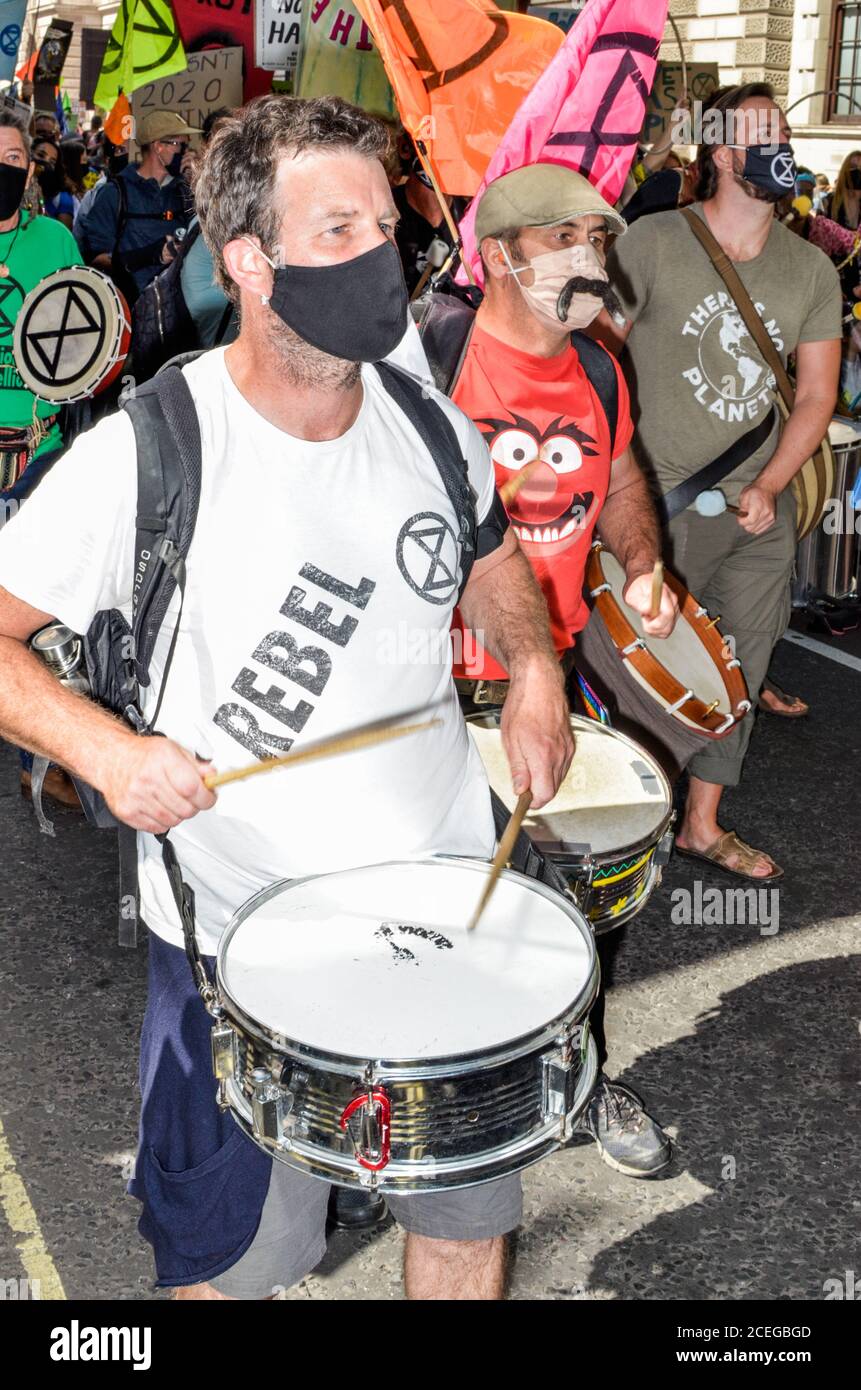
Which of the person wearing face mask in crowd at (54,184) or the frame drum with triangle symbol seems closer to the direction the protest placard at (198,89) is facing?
the frame drum with triangle symbol

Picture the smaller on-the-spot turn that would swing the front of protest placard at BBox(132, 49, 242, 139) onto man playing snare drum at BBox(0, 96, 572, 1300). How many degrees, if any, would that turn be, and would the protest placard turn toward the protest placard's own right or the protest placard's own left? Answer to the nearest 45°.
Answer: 0° — it already faces them

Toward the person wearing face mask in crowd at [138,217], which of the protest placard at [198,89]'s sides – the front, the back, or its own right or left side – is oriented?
front

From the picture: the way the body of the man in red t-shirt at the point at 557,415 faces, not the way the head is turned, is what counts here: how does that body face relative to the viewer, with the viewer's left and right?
facing the viewer and to the right of the viewer

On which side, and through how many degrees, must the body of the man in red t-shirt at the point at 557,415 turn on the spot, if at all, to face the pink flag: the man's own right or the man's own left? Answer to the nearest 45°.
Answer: approximately 135° to the man's own left

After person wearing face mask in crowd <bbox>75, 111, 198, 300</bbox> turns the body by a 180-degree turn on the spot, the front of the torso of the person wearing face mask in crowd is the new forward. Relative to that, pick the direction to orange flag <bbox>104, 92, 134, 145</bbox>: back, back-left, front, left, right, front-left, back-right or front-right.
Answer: front-right

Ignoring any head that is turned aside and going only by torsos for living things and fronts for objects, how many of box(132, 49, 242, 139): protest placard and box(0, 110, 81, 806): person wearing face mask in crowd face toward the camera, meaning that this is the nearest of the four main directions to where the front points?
2

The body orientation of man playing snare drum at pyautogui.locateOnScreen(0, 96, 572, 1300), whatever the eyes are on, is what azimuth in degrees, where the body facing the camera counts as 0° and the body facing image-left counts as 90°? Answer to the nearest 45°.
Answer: approximately 315°

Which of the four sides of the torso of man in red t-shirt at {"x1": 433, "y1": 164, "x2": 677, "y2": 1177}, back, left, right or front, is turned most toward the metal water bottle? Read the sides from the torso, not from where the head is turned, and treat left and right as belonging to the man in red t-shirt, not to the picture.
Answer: right

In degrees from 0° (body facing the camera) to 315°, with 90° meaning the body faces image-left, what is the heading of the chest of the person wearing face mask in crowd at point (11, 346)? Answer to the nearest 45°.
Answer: approximately 0°

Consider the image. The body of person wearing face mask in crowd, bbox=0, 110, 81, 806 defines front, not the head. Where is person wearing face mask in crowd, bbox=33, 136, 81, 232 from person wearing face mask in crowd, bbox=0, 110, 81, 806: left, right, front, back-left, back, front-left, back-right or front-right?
back
